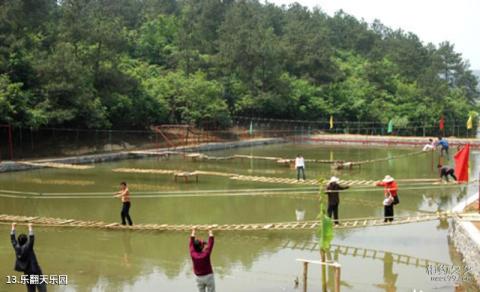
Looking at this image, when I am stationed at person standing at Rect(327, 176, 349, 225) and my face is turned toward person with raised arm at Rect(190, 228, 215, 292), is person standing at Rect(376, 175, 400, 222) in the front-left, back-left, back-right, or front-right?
back-left

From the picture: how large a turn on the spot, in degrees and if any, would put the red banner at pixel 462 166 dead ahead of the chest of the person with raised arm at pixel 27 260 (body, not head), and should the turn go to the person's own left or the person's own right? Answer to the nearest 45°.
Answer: approximately 90° to the person's own right

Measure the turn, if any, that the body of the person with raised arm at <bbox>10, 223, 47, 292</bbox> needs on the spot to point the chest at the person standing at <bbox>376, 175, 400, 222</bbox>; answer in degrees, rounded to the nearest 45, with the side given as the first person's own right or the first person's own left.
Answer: approximately 90° to the first person's own right

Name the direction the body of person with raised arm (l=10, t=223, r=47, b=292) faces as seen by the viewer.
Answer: away from the camera
